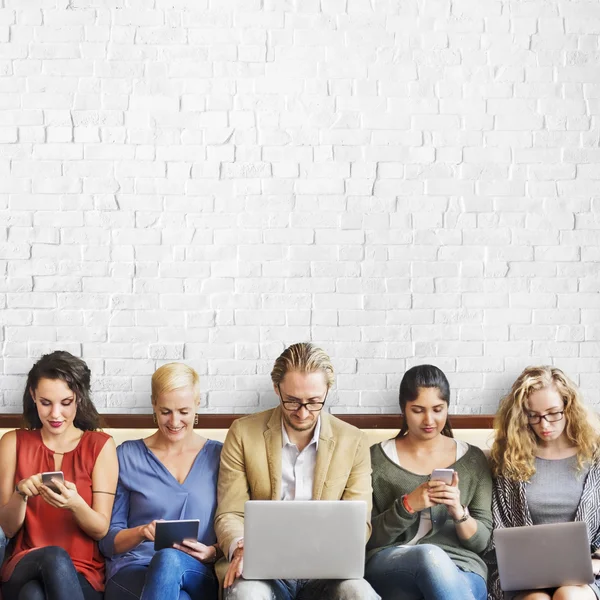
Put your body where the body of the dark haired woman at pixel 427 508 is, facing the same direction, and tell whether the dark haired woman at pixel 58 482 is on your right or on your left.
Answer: on your right

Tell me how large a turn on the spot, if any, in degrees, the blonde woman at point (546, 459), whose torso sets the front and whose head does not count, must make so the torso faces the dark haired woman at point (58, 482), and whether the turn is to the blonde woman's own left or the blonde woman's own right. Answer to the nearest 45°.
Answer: approximately 90° to the blonde woman's own right

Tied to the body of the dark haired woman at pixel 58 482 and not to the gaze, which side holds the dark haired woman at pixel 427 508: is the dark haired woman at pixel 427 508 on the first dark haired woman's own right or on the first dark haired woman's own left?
on the first dark haired woman's own left

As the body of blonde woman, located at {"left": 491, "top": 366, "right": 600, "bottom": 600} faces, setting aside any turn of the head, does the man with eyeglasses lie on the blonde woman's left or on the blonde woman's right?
on the blonde woman's right
